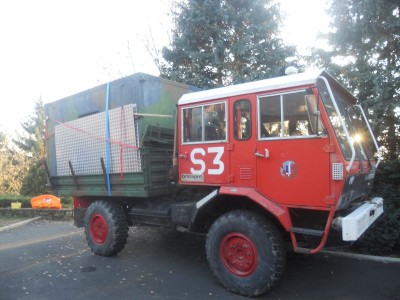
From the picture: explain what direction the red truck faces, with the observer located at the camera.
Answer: facing the viewer and to the right of the viewer

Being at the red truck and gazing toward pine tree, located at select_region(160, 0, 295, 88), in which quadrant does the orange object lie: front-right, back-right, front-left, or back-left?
front-left

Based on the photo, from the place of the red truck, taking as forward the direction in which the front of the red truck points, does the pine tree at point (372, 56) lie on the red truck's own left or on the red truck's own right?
on the red truck's own left

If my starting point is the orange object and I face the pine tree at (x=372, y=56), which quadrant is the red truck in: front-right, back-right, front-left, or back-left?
front-right

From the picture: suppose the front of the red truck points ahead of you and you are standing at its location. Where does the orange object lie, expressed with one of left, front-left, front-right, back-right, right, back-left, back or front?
back

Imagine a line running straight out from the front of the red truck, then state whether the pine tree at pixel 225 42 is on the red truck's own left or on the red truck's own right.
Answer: on the red truck's own left

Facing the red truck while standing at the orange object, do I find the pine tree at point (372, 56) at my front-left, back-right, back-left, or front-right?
front-left

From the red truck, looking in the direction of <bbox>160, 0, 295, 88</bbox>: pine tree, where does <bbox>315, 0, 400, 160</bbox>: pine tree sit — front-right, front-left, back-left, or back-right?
front-right
